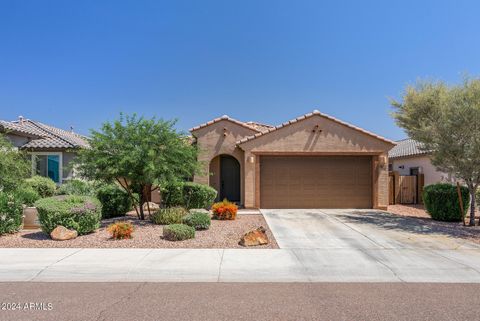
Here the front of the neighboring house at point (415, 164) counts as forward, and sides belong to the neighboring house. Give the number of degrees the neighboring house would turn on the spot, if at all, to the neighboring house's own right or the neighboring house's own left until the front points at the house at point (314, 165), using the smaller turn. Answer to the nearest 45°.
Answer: approximately 45° to the neighboring house's own right

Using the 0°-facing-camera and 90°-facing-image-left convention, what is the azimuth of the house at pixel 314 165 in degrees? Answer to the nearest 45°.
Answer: approximately 0°

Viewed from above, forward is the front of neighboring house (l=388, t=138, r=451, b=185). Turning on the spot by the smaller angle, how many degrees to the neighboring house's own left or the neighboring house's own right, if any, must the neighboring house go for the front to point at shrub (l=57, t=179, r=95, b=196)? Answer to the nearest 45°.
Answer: approximately 45° to the neighboring house's own right

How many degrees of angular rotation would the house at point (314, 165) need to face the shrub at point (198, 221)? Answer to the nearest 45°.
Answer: approximately 45° to its right

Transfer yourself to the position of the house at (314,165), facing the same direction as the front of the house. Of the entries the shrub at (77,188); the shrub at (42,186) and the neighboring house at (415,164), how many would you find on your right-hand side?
2

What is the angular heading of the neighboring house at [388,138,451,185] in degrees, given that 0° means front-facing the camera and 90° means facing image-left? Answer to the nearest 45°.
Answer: approximately 0°

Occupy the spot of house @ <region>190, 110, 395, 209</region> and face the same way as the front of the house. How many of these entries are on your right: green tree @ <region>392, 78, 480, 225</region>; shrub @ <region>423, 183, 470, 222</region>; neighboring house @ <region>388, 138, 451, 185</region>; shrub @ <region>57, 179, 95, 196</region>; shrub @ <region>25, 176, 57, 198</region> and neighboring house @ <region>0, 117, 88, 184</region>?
3

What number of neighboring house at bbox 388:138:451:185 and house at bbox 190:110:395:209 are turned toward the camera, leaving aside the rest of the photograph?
2

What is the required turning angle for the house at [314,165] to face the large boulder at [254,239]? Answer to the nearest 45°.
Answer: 0° — it already faces it

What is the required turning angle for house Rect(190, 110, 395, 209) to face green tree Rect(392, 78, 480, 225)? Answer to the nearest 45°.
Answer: approximately 45° to its left
